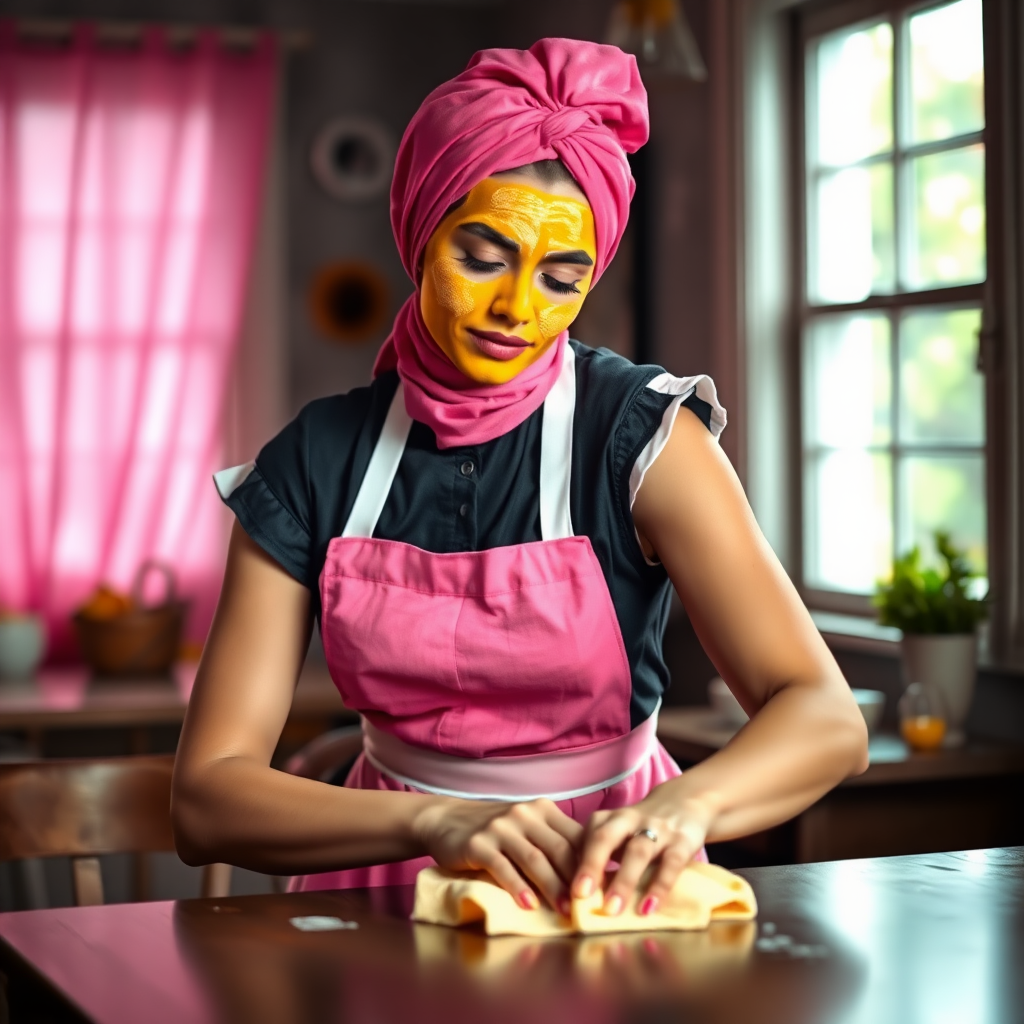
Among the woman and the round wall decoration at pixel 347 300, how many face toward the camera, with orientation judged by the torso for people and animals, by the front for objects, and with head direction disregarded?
2

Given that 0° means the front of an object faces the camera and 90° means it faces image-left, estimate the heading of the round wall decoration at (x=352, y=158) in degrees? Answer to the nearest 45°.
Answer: approximately 0°

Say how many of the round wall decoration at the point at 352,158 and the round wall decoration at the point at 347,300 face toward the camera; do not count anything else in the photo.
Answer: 2

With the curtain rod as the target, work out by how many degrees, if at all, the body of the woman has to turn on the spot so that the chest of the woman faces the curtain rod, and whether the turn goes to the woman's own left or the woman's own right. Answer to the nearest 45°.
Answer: approximately 180°

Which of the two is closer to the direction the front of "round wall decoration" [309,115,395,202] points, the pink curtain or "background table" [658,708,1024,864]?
the background table

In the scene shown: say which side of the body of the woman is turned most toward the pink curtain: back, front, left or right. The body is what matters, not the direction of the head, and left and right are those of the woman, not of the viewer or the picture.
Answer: back

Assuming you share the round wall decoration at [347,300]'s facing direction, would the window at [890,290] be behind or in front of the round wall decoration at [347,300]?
in front
